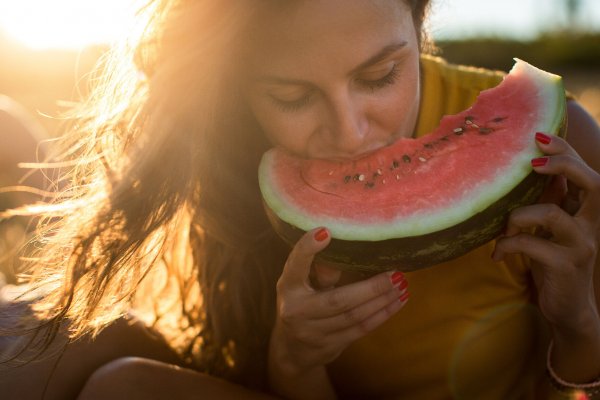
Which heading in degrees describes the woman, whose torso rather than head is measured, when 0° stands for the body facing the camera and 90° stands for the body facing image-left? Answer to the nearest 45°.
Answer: approximately 0°
